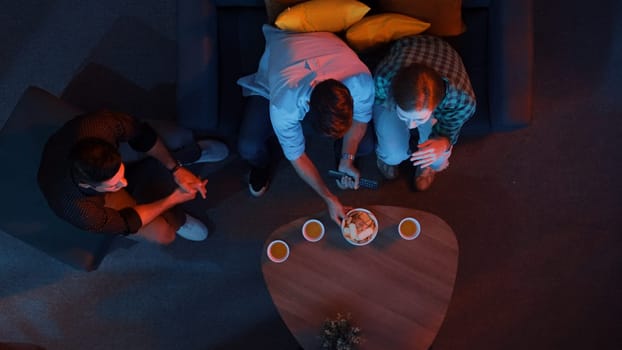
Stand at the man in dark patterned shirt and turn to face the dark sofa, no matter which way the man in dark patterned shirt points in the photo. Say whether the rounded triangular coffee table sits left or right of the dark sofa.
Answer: right

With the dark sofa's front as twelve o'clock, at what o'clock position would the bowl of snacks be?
The bowl of snacks is roughly at 11 o'clock from the dark sofa.

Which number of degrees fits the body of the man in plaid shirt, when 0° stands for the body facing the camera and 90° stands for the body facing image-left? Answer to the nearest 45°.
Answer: approximately 0°

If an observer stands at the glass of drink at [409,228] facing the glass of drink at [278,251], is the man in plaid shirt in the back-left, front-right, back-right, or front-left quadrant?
back-right

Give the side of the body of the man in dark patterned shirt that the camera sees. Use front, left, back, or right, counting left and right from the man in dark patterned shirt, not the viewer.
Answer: right

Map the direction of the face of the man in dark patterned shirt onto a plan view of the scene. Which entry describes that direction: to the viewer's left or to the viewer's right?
to the viewer's right
